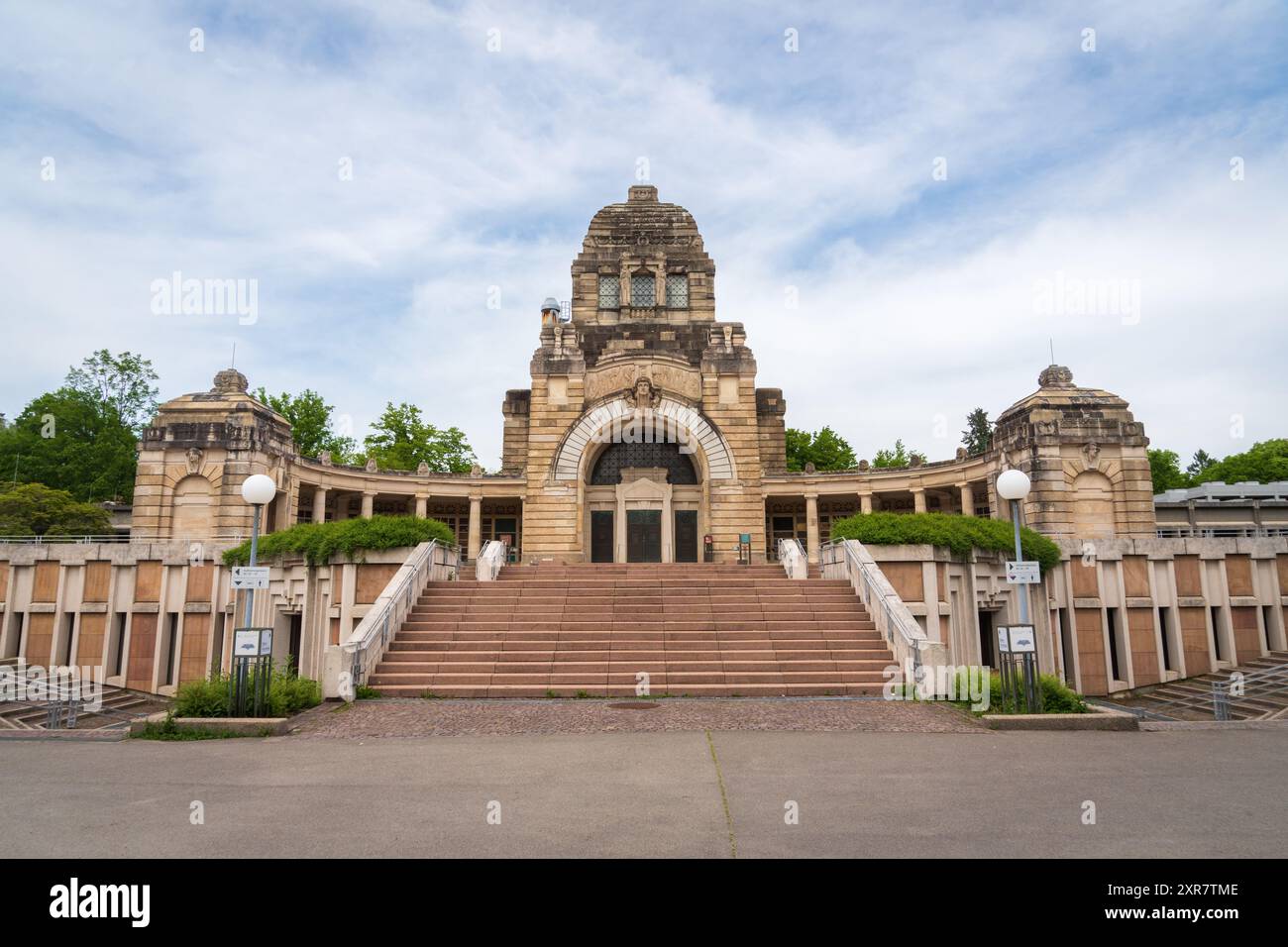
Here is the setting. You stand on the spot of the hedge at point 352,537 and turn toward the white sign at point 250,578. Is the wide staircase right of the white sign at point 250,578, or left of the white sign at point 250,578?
left

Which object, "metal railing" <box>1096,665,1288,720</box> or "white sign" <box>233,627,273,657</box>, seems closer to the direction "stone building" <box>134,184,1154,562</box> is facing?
the white sign

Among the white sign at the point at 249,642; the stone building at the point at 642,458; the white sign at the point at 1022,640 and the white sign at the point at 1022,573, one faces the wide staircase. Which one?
the stone building

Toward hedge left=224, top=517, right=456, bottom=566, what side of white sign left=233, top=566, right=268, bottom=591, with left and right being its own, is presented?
back

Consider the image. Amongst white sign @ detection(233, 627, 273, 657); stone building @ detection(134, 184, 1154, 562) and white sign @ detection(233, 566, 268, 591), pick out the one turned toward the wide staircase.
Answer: the stone building

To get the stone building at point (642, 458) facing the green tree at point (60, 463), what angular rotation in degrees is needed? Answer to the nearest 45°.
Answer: approximately 135° to its right

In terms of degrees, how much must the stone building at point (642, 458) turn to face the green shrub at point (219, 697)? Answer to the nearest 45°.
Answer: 0° — it already faces it

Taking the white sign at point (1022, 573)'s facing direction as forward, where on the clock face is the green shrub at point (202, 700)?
The green shrub is roughly at 2 o'clock from the white sign.

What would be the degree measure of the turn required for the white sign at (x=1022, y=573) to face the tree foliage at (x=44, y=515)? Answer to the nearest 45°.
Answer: approximately 90° to its right
